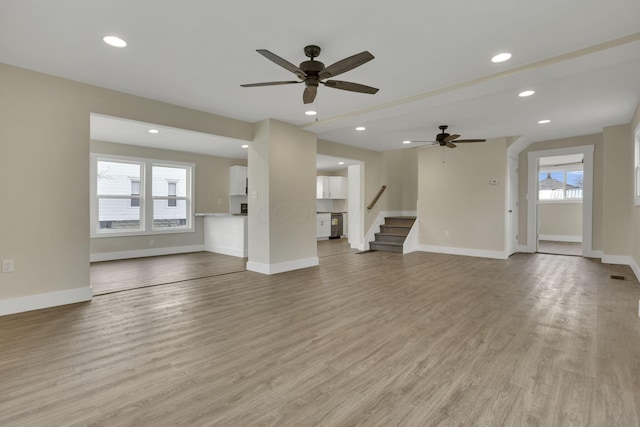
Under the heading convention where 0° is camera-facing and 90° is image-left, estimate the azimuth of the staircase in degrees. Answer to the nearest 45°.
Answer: approximately 45°

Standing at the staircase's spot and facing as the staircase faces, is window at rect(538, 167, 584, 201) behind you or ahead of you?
behind

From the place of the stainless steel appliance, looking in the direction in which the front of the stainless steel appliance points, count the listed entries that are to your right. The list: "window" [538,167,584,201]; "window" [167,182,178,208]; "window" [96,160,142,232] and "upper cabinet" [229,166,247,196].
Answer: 3

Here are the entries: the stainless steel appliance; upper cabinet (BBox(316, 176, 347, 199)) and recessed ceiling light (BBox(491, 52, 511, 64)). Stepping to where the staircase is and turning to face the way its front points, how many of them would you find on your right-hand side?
2

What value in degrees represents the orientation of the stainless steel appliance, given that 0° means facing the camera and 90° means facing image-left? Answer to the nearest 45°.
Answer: approximately 315°

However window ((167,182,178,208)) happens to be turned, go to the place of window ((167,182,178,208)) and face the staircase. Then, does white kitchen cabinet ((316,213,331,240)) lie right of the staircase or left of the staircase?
left

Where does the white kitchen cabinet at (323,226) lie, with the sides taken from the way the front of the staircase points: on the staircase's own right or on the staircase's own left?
on the staircase's own right

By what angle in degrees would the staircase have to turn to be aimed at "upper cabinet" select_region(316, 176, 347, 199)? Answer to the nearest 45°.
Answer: approximately 90° to its right

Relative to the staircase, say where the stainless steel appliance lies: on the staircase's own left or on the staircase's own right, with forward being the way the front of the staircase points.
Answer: on the staircase's own right
